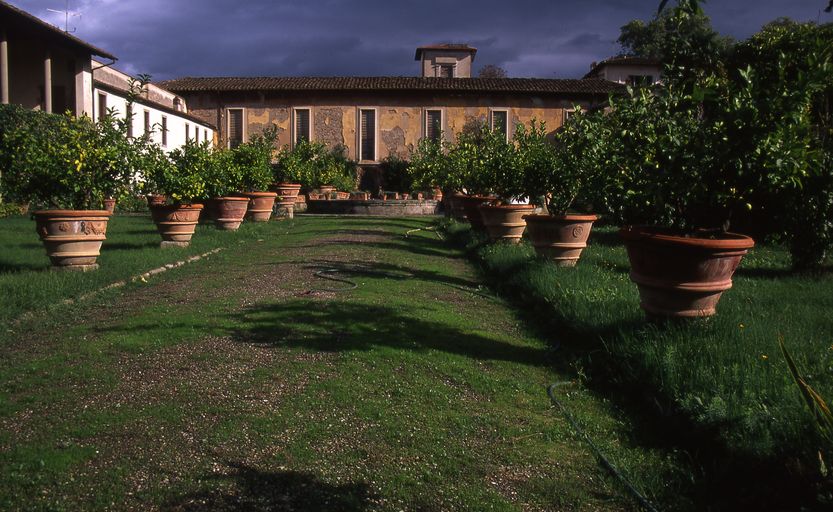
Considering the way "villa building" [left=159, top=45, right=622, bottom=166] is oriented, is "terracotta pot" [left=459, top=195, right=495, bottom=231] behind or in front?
in front

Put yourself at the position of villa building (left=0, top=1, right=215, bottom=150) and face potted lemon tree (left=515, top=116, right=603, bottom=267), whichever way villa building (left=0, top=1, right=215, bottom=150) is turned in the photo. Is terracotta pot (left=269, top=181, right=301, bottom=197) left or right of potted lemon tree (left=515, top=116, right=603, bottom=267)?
left

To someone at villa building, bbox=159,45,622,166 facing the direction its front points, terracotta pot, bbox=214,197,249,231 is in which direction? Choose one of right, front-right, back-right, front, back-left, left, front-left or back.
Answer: front

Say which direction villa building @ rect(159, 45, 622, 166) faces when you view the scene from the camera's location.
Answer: facing the viewer

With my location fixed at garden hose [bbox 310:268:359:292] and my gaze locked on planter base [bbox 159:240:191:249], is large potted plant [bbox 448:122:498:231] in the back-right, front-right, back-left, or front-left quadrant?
front-right

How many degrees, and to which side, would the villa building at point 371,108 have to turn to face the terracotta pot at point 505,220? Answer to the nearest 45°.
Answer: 0° — it already faces it

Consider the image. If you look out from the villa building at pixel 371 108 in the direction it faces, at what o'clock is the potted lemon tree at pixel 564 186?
The potted lemon tree is roughly at 12 o'clock from the villa building.

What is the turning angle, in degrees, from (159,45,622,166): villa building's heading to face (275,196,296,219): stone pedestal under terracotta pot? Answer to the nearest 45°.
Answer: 0° — it already faces it

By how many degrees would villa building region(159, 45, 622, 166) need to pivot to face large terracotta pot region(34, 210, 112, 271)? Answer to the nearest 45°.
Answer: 0° — it already faces it

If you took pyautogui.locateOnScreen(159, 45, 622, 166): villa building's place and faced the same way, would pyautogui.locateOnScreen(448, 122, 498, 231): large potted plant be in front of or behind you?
in front

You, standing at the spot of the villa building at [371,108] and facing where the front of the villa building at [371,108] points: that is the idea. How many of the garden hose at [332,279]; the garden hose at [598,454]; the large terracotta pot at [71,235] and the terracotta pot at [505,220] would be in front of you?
4

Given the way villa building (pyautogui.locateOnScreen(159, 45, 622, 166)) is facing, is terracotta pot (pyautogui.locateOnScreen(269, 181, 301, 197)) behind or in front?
in front

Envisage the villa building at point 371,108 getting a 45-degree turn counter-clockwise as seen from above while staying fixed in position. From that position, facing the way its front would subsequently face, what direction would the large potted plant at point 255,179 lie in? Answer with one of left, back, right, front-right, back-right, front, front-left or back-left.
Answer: front-right

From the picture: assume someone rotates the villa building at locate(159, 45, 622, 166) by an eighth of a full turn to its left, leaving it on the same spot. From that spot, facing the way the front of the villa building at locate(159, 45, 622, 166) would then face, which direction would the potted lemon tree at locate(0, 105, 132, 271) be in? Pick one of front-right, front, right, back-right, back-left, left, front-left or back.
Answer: front-right

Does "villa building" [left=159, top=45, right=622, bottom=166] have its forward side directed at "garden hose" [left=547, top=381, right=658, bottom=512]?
yes

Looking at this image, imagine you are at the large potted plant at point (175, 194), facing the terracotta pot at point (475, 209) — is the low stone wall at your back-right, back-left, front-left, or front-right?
front-left

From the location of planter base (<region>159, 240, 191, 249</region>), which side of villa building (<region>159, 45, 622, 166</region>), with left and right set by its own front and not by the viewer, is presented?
front

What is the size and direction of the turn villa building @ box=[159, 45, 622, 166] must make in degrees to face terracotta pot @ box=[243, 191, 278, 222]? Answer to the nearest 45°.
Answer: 0° — it already faces it
